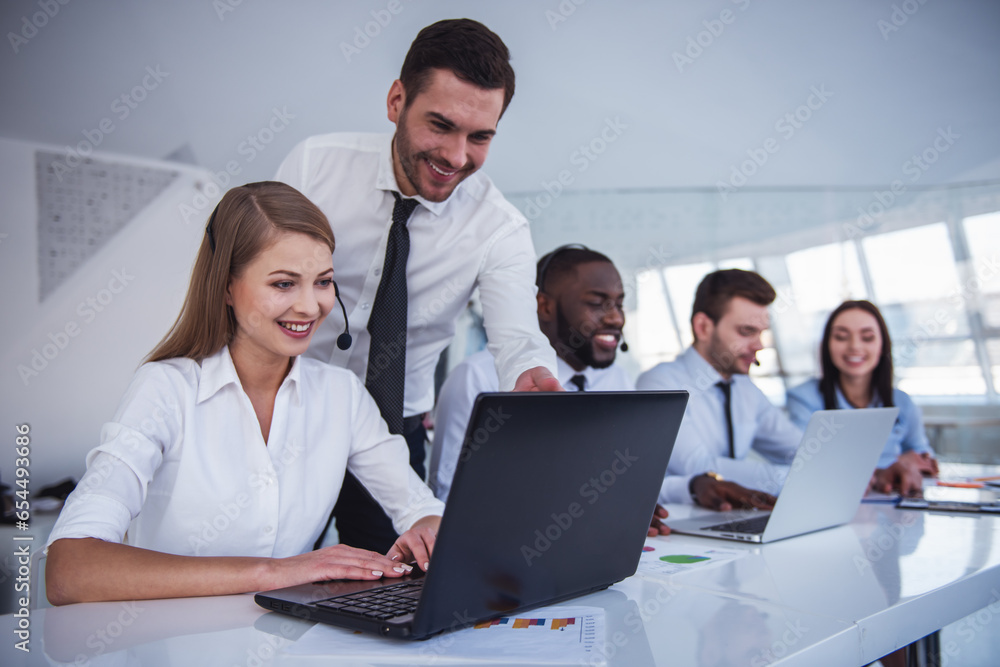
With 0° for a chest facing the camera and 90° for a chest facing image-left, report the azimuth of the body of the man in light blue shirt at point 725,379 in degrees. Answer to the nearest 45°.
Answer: approximately 315°

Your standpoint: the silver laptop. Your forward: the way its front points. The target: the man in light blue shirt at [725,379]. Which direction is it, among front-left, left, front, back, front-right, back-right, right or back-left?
front-right

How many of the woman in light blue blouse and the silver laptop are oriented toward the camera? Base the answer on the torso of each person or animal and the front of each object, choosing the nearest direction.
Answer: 1

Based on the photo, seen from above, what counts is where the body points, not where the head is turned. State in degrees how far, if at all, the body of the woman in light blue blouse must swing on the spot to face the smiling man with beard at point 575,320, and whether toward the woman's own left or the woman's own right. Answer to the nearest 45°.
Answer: approximately 45° to the woman's own right

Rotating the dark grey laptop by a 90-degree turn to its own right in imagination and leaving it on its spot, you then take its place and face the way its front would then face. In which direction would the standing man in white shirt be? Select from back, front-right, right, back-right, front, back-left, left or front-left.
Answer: front-left
